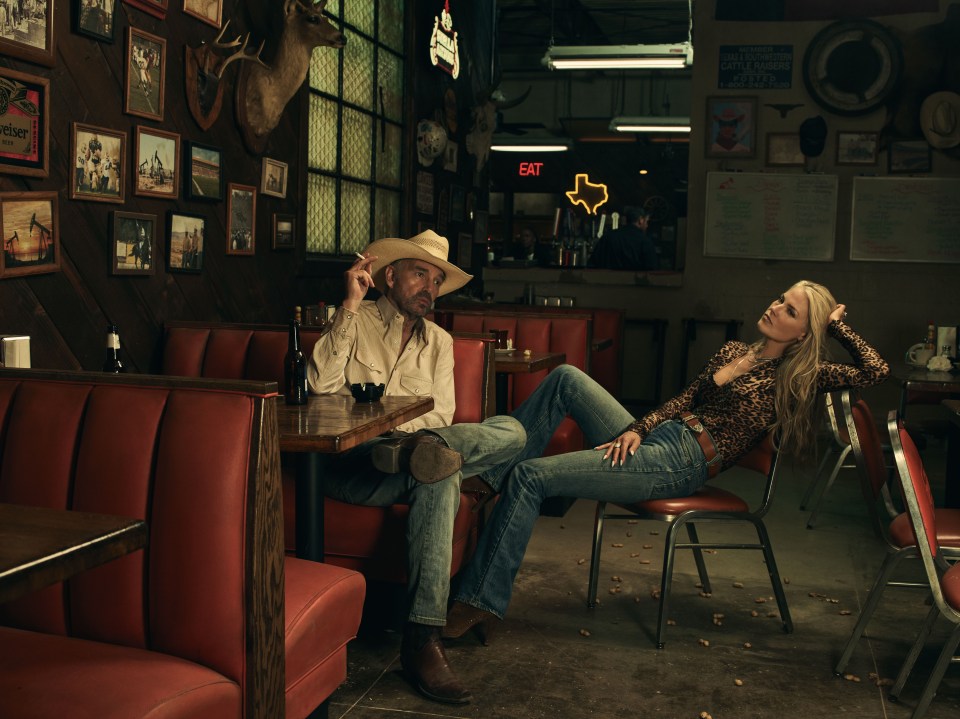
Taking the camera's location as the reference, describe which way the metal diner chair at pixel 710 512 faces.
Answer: facing the viewer and to the left of the viewer

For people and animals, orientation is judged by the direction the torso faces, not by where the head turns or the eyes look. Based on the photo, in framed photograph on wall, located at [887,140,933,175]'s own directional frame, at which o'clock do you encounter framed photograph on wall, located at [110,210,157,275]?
framed photograph on wall, located at [110,210,157,275] is roughly at 1 o'clock from framed photograph on wall, located at [887,140,933,175].

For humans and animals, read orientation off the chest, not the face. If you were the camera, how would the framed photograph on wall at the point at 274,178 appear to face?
facing the viewer and to the right of the viewer

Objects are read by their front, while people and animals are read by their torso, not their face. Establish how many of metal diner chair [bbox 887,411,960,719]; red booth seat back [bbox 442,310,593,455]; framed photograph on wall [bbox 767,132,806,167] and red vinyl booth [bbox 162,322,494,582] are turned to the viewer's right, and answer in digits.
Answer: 1

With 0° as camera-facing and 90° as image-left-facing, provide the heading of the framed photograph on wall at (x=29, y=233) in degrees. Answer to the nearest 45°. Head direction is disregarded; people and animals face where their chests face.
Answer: approximately 315°

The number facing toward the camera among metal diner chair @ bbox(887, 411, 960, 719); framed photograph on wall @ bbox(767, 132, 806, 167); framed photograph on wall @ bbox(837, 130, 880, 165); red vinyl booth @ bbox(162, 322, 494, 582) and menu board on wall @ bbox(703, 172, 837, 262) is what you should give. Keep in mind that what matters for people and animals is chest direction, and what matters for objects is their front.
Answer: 4

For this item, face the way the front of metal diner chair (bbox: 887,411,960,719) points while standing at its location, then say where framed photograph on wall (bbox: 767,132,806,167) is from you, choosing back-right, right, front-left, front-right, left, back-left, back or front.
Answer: left

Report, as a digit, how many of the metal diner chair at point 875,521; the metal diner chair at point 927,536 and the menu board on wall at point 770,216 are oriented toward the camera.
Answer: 1

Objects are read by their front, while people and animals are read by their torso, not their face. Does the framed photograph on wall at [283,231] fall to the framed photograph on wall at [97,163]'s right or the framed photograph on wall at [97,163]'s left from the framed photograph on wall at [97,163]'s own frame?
on its left

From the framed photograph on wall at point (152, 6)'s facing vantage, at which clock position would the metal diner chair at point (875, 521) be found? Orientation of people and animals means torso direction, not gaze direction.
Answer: The metal diner chair is roughly at 12 o'clock from the framed photograph on wall.

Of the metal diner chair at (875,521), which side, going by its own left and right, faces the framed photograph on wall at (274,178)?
back

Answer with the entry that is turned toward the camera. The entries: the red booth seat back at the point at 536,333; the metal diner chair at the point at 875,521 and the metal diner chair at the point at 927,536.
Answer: the red booth seat back

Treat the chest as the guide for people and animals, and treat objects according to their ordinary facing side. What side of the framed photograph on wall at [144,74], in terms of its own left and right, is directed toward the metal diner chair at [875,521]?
front

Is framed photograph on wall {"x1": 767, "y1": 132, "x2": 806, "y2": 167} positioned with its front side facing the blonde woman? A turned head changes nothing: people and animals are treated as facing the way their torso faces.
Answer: yes

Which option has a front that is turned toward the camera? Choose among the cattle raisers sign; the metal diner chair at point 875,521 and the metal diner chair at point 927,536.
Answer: the cattle raisers sign

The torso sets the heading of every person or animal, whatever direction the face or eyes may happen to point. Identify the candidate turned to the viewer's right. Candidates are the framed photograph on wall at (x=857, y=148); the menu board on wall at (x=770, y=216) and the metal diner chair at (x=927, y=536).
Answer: the metal diner chair
